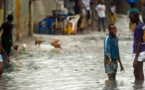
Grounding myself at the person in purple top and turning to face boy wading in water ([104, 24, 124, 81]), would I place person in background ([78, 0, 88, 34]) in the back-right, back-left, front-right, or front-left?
front-right

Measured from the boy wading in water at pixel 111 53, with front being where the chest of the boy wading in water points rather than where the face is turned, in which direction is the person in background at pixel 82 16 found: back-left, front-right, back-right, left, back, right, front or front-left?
back-left

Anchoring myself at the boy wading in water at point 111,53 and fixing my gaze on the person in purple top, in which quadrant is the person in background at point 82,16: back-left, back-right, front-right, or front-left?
back-left

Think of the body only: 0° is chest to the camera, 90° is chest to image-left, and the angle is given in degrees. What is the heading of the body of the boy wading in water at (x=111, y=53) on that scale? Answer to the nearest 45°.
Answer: approximately 315°

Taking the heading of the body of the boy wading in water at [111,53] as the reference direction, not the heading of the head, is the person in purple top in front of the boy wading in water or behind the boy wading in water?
in front

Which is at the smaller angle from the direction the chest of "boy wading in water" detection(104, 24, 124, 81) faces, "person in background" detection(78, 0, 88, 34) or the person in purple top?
the person in purple top

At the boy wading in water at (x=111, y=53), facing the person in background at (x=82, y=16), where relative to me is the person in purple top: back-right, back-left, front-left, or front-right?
back-right
